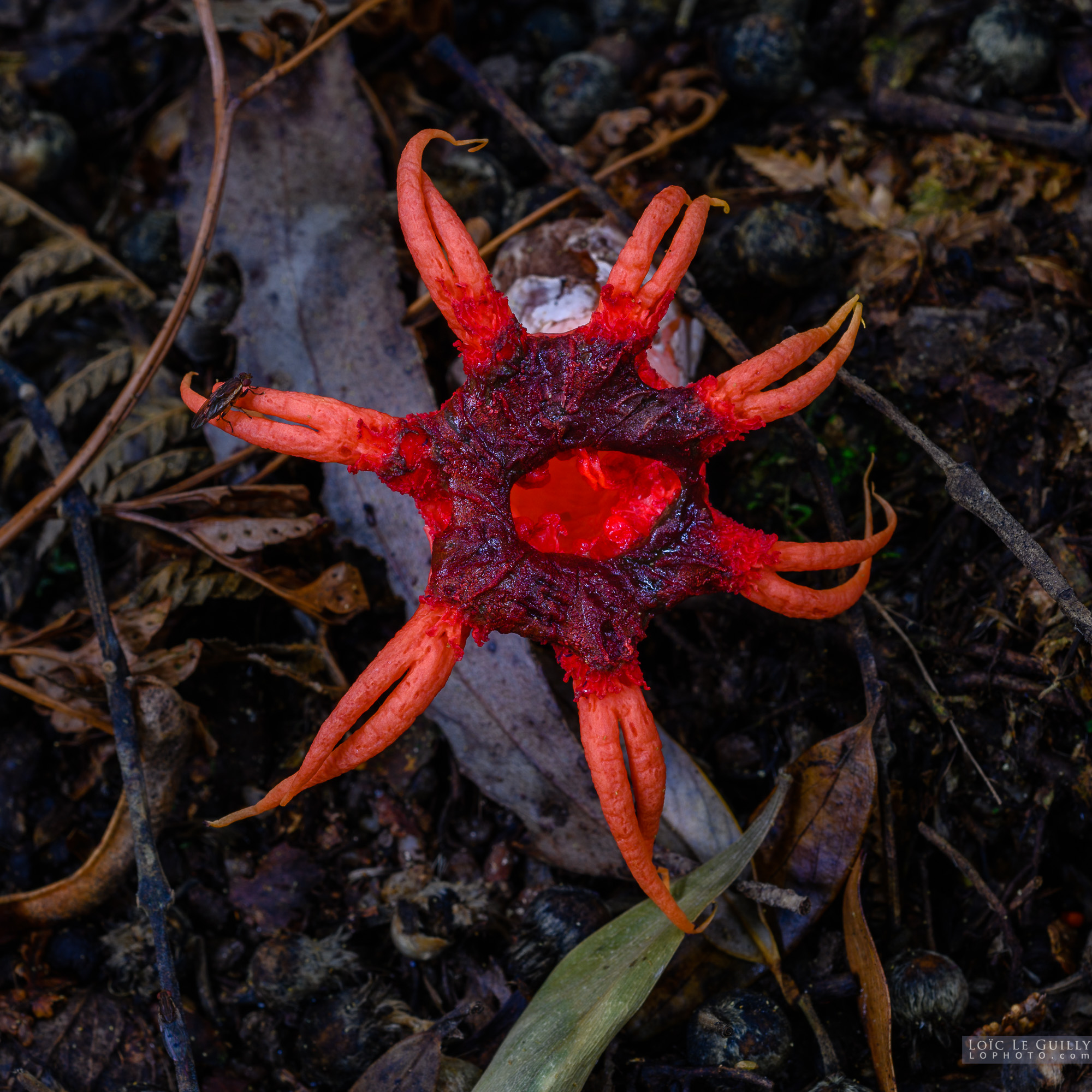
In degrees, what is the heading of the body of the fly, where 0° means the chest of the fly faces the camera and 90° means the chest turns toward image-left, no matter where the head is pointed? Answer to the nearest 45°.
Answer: approximately 225°

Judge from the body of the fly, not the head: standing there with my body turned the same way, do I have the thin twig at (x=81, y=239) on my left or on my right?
on my left

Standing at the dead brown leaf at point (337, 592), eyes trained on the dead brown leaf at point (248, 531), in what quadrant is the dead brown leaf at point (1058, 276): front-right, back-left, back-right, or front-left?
back-right

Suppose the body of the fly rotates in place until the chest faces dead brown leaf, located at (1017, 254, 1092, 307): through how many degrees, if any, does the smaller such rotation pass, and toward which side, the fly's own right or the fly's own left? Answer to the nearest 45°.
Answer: approximately 45° to the fly's own right

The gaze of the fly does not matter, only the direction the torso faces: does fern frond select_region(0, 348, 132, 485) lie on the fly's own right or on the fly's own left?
on the fly's own left
